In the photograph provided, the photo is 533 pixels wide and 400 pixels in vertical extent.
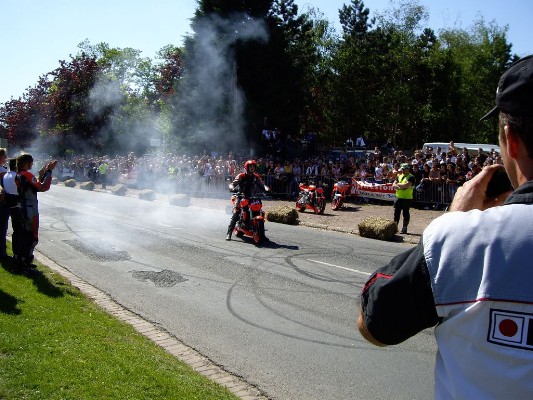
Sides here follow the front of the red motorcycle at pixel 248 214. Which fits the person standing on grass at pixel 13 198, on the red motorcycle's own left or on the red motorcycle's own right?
on the red motorcycle's own right

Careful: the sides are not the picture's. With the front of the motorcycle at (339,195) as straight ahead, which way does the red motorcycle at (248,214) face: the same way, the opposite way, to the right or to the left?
to the left

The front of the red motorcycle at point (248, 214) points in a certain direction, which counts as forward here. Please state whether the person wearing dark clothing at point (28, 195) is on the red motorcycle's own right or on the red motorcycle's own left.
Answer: on the red motorcycle's own right

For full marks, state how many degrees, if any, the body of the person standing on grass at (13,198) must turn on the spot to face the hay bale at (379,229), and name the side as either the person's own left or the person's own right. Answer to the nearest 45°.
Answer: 0° — they already face it

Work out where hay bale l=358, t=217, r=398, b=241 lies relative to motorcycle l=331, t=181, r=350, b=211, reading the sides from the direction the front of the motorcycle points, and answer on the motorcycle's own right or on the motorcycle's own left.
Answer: on the motorcycle's own left

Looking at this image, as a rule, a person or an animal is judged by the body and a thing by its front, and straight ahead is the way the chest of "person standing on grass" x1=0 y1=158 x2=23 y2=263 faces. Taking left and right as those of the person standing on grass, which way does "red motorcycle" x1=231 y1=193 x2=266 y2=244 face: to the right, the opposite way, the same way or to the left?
to the right

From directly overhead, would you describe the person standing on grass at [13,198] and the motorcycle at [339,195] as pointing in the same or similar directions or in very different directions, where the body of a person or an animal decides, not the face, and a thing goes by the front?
very different directions

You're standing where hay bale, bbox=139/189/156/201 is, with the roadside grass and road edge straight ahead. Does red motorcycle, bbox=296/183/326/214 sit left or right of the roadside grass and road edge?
left

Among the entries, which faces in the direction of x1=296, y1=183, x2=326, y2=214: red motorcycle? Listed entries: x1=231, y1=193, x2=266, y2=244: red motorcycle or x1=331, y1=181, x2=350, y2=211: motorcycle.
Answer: the motorcycle

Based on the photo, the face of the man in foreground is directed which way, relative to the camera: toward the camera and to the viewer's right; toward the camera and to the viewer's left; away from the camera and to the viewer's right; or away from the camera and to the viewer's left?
away from the camera and to the viewer's left

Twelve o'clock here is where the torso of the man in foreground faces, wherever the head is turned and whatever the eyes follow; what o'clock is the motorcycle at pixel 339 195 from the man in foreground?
The motorcycle is roughly at 1 o'clock from the man in foreground.

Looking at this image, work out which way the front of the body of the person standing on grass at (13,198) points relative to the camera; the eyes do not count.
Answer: to the viewer's right
